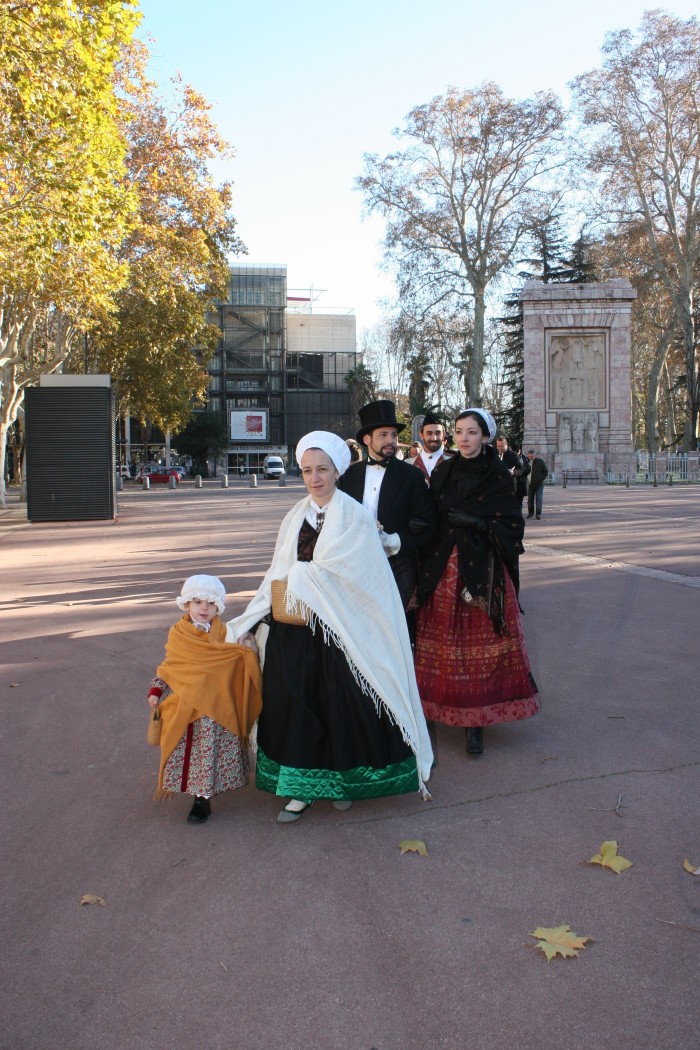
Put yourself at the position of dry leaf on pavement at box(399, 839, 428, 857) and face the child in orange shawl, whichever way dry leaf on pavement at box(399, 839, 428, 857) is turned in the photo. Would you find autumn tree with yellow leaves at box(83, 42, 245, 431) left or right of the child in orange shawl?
right

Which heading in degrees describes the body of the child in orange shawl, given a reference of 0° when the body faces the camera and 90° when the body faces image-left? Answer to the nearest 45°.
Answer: approximately 0°

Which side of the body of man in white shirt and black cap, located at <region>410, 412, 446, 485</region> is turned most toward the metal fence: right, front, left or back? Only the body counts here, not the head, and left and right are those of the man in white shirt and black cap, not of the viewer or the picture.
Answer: back

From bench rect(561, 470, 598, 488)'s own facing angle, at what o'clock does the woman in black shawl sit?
The woman in black shawl is roughly at 12 o'clock from the bench.

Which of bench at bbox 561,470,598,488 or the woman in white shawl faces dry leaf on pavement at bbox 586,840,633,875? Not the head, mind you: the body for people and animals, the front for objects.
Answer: the bench

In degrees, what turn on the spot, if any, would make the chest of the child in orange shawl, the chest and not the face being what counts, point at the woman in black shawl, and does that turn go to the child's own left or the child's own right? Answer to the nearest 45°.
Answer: approximately 135° to the child's own left

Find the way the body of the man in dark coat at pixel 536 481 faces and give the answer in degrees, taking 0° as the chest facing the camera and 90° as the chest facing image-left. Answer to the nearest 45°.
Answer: approximately 45°

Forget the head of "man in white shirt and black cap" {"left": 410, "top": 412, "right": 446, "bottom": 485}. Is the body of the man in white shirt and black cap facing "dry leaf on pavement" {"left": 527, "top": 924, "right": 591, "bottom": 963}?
yes

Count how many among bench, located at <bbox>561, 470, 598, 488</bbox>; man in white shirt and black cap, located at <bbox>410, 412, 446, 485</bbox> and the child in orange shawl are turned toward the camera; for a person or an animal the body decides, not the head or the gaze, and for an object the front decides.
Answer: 3
